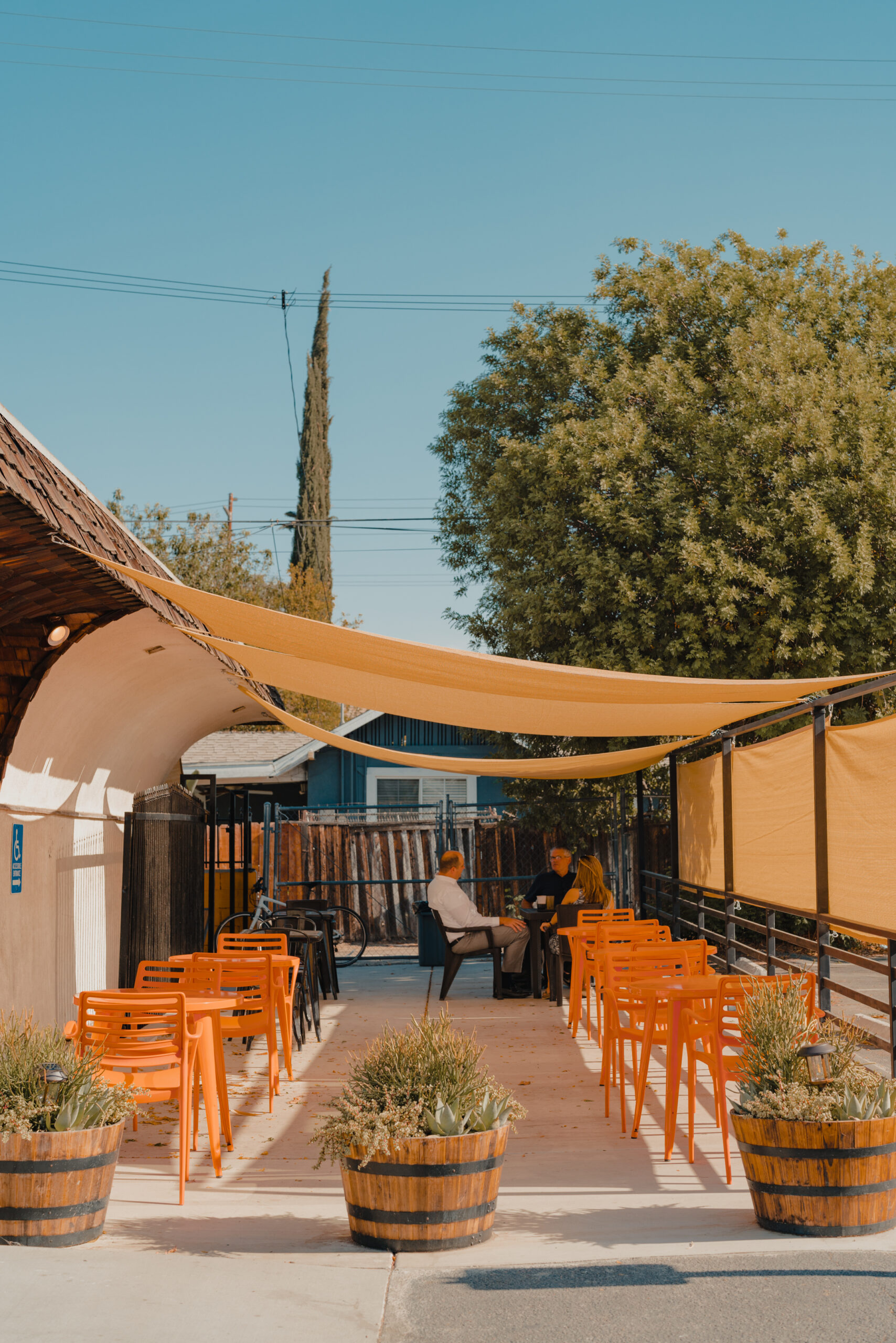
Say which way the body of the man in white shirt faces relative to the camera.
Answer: to the viewer's right

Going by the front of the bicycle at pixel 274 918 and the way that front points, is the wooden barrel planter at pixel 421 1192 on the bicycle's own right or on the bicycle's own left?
on the bicycle's own left

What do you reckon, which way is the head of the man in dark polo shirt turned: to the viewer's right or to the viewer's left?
to the viewer's left

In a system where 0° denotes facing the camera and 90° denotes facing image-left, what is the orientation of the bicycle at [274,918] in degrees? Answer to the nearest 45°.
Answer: approximately 90°

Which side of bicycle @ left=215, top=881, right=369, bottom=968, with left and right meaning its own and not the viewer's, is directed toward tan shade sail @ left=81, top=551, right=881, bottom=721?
left

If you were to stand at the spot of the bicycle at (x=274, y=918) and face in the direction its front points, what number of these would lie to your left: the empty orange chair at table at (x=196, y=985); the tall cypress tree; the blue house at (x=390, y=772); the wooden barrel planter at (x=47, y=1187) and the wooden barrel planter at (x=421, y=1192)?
3
